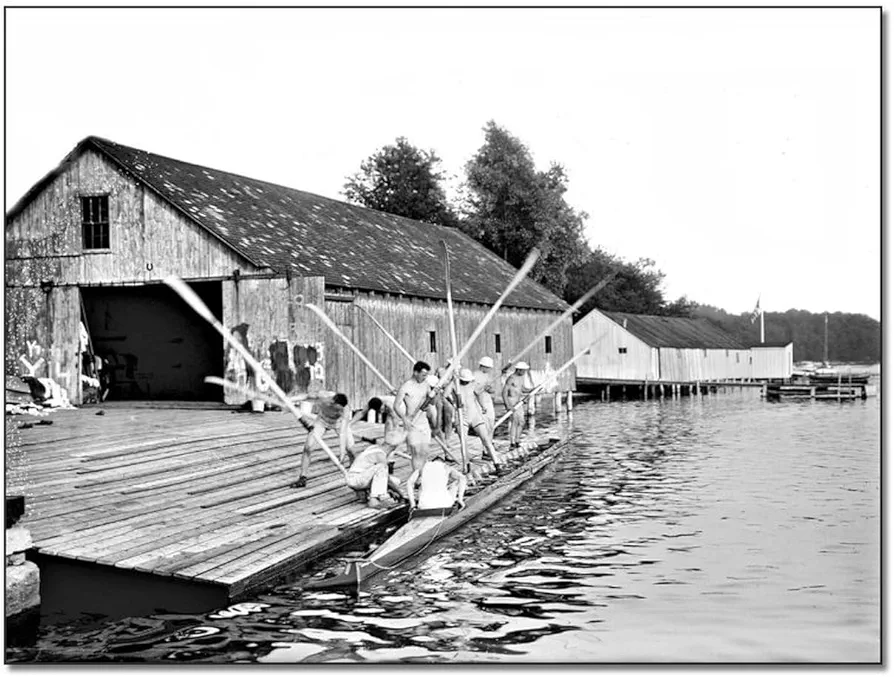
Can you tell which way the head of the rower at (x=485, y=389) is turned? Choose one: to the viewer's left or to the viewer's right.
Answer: to the viewer's left

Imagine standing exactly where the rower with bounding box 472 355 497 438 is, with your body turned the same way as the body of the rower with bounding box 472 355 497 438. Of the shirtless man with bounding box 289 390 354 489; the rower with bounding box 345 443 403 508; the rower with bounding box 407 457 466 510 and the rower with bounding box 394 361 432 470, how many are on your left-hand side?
0

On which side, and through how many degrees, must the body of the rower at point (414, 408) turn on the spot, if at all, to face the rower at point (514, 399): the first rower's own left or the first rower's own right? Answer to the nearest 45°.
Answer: approximately 135° to the first rower's own left

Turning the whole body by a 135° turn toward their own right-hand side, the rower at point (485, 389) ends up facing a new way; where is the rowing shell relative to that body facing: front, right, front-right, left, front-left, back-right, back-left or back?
left

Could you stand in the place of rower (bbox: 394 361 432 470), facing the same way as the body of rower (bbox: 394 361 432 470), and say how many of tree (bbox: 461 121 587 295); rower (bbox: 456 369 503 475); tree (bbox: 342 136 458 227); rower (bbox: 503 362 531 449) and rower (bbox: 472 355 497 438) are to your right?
0

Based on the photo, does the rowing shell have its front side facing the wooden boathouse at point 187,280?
no

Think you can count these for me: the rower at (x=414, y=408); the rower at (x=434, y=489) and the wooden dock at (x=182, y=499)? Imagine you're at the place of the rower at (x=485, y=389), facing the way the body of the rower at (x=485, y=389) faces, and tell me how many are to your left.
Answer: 0

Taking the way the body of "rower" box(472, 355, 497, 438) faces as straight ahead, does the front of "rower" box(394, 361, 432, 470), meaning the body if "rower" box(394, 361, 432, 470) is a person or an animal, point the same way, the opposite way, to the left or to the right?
the same way

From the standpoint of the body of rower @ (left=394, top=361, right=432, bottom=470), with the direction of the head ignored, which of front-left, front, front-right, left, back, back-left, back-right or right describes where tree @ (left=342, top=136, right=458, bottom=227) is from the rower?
back-left

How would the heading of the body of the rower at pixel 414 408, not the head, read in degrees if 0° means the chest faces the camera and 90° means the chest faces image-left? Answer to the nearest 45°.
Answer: approximately 315°

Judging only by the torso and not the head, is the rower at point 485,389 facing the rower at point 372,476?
no

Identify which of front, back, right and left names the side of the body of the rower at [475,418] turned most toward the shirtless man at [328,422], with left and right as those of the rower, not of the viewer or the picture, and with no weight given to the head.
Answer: right

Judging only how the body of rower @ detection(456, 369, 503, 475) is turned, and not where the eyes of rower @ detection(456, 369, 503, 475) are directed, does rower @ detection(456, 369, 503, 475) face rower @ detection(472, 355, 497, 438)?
no

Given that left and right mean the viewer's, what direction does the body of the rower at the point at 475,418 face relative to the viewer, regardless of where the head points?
facing the viewer and to the right of the viewer

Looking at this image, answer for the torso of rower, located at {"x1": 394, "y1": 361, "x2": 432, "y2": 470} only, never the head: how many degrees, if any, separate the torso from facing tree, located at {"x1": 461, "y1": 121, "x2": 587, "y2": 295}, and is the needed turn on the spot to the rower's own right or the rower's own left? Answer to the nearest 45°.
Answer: approximately 135° to the rower's own left
